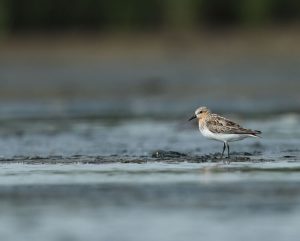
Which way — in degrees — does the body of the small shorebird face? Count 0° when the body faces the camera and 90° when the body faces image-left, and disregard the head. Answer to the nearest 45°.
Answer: approximately 90°
